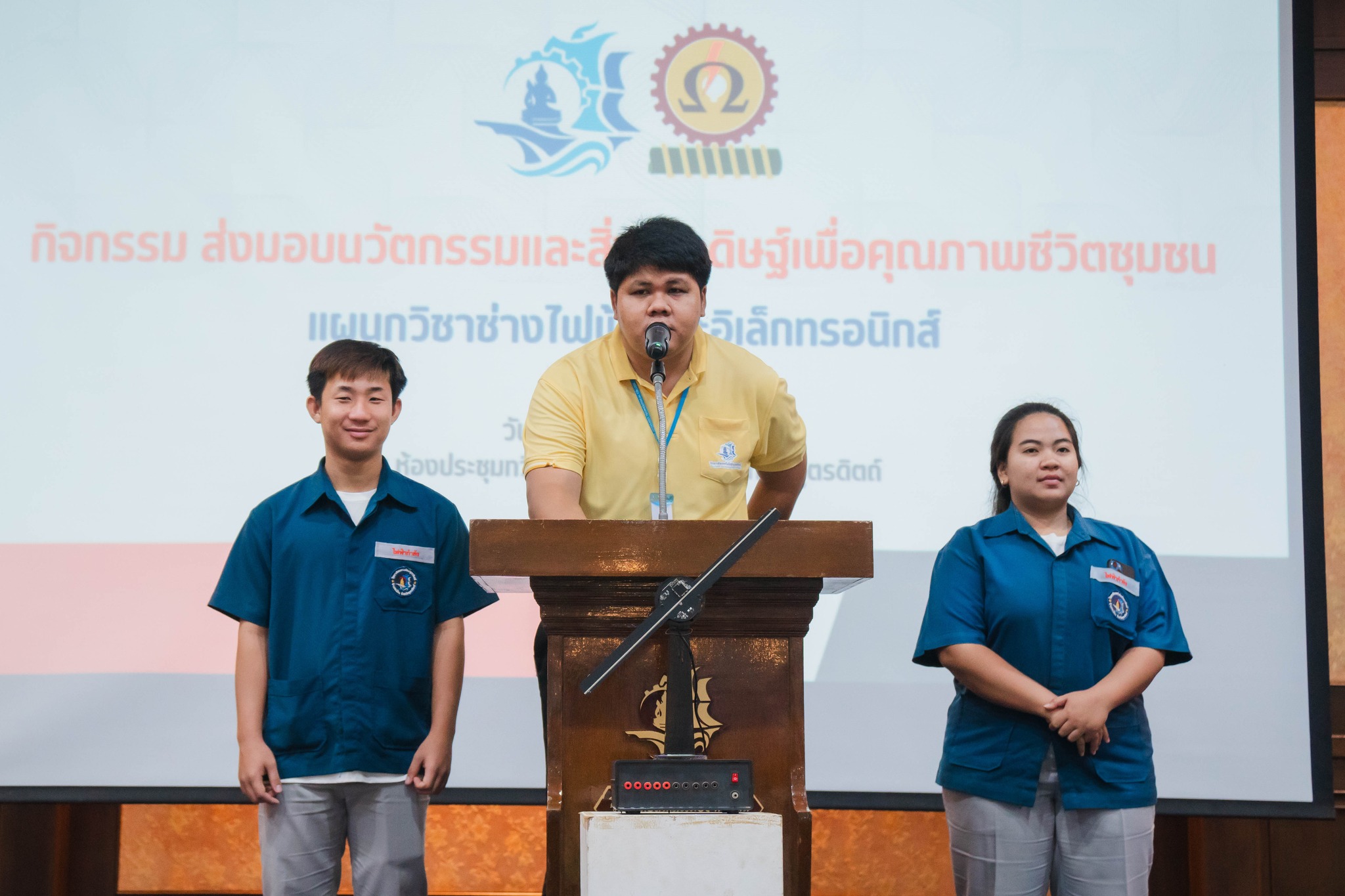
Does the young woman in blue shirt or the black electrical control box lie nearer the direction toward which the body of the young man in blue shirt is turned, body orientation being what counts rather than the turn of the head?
the black electrical control box

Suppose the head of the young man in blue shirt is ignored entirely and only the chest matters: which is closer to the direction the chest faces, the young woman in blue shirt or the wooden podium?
the wooden podium
